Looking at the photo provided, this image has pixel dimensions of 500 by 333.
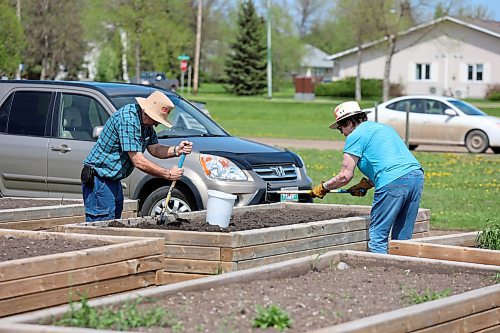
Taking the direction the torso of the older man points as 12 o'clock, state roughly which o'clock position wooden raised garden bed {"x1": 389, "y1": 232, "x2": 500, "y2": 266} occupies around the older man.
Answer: The wooden raised garden bed is roughly at 1 o'clock from the older man.

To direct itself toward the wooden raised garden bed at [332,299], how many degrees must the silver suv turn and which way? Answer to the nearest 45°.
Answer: approximately 45° to its right

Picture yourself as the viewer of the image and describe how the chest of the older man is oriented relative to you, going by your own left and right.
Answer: facing to the right of the viewer

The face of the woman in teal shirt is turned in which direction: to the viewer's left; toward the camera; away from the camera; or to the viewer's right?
to the viewer's left

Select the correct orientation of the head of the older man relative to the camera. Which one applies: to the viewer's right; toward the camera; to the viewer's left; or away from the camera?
to the viewer's right
